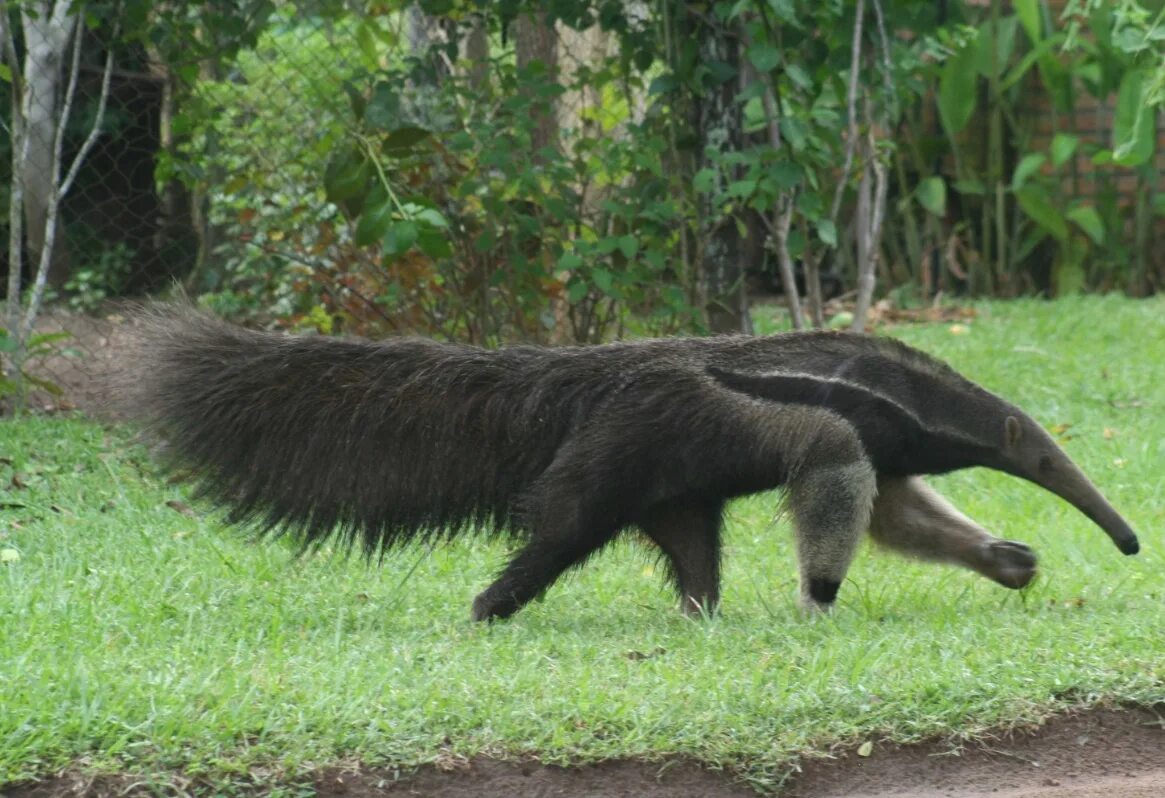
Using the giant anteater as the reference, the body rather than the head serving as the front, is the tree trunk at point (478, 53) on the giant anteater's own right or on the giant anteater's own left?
on the giant anteater's own left

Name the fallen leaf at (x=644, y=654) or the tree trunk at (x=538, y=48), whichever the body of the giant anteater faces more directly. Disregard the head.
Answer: the fallen leaf

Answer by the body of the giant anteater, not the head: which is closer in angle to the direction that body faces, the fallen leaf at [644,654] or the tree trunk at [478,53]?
the fallen leaf

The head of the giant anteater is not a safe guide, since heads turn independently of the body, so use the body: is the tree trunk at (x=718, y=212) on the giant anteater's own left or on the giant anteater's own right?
on the giant anteater's own left

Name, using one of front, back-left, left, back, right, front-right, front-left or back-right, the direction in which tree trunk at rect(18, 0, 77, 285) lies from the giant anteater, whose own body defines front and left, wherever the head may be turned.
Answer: back-left

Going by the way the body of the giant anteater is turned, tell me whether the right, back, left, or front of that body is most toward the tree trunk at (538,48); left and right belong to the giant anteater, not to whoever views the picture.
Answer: left

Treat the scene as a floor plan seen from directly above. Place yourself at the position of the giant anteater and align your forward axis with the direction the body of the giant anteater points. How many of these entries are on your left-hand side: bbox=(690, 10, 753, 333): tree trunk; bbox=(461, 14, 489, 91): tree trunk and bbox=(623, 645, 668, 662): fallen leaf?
2

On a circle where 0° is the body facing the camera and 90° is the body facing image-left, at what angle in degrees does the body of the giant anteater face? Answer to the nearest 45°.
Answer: approximately 270°

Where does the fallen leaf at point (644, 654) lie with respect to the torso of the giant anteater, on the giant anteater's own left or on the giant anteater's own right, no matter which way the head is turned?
on the giant anteater's own right

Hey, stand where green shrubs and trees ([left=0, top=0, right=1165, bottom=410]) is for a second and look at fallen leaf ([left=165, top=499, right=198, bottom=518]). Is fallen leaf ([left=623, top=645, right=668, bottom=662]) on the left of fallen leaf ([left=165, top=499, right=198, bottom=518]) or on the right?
left
